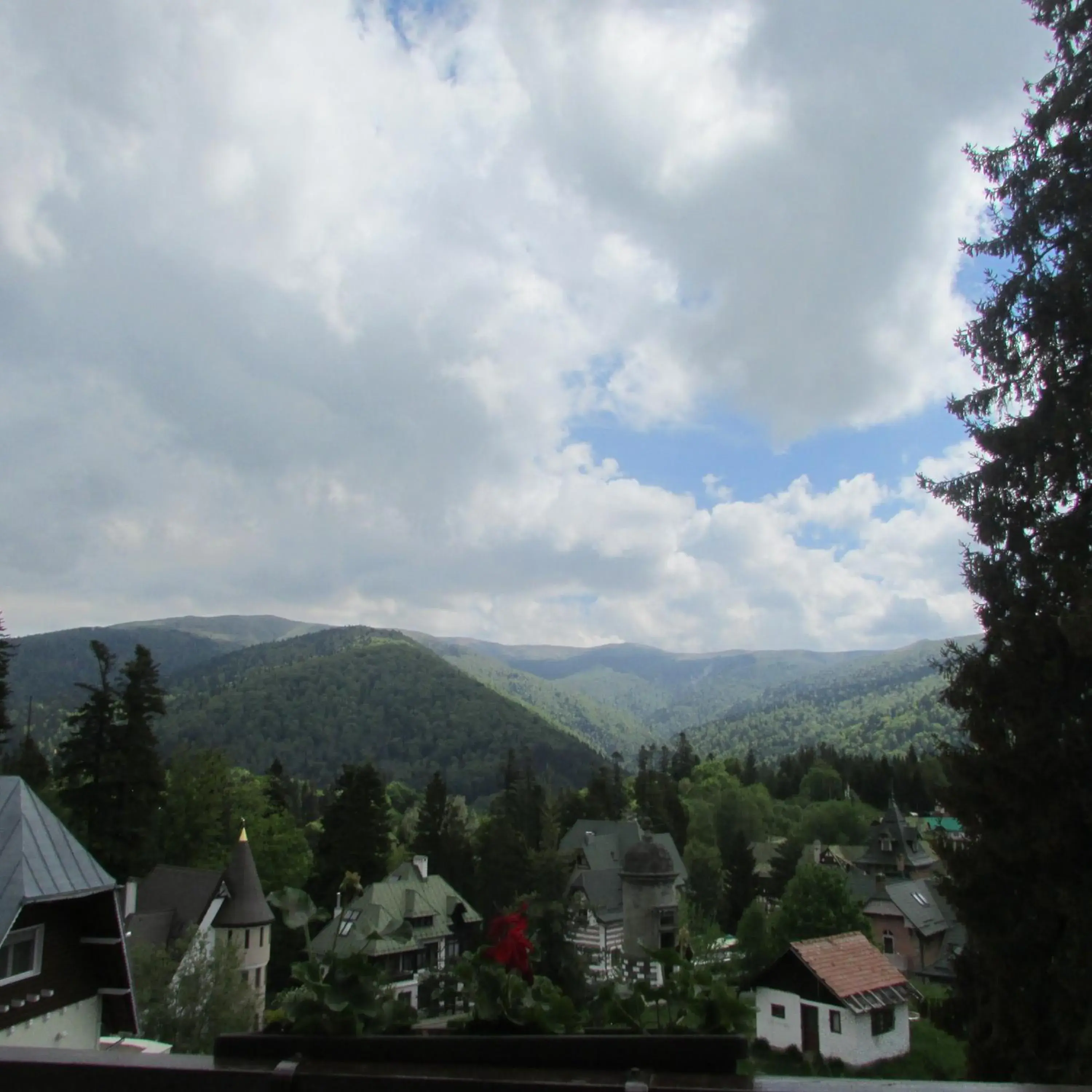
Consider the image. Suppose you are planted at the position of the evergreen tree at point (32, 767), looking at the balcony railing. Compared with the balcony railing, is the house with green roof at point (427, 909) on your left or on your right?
left

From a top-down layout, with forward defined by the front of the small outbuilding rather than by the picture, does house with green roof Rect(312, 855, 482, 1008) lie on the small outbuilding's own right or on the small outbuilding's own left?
on the small outbuilding's own right

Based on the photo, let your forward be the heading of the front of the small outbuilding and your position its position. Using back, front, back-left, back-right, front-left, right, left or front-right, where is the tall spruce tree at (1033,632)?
front-left

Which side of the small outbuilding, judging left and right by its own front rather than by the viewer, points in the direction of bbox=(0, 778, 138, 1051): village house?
front

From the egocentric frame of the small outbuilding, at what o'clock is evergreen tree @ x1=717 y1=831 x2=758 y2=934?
The evergreen tree is roughly at 4 o'clock from the small outbuilding.

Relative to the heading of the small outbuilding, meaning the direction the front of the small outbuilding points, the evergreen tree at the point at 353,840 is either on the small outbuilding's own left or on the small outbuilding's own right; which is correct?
on the small outbuilding's own right

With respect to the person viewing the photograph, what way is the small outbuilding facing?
facing the viewer and to the left of the viewer

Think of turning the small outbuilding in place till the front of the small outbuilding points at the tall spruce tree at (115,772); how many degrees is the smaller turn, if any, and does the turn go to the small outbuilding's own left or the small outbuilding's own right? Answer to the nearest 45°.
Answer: approximately 45° to the small outbuilding's own right

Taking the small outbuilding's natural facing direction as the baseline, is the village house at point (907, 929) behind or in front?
behind

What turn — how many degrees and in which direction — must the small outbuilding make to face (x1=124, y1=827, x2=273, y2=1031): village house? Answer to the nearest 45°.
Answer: approximately 45° to its right
